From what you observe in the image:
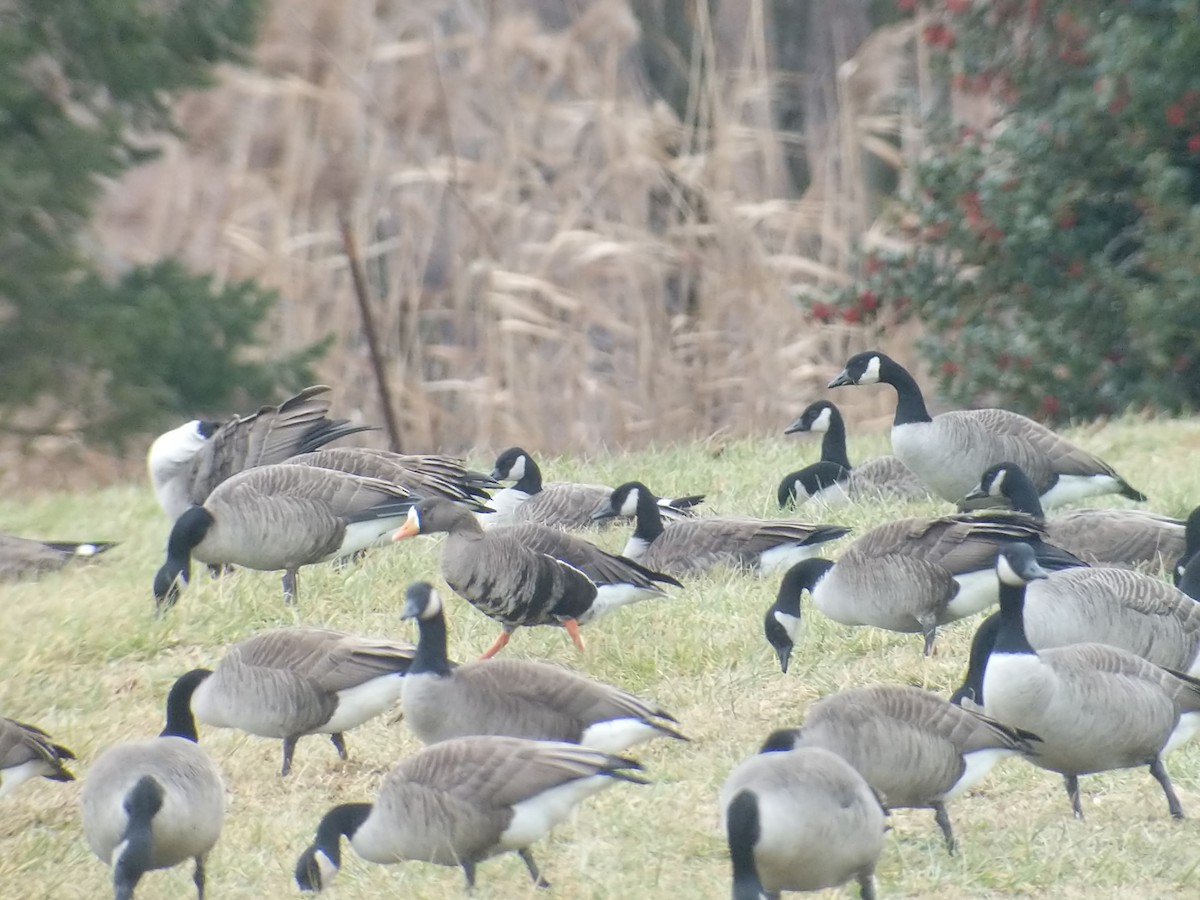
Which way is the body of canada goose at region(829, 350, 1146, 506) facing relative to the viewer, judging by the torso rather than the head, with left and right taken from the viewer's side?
facing to the left of the viewer

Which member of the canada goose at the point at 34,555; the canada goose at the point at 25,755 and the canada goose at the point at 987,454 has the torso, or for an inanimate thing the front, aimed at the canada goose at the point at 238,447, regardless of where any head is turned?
the canada goose at the point at 987,454

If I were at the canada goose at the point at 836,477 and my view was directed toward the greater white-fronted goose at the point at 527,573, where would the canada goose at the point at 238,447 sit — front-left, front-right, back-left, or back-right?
front-right

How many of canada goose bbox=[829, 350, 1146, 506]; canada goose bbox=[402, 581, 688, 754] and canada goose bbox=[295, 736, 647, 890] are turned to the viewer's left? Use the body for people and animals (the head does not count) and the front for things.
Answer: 3

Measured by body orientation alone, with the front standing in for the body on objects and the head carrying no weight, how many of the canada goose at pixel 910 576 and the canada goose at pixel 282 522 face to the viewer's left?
2

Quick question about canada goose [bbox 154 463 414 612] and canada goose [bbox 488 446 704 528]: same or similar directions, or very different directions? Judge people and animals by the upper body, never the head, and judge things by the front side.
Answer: same or similar directions

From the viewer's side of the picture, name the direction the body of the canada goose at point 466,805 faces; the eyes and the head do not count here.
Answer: to the viewer's left

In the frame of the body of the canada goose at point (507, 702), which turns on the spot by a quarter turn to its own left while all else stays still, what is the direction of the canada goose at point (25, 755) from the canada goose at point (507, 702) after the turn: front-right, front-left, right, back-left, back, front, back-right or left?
right

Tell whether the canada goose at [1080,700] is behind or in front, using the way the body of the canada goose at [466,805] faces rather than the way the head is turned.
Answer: behind

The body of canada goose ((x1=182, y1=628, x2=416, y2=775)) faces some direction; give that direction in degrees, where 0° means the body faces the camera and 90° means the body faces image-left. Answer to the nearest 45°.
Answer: approximately 90°

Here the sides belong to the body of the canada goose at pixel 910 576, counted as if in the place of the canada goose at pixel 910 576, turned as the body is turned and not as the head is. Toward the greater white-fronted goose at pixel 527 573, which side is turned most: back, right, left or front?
front

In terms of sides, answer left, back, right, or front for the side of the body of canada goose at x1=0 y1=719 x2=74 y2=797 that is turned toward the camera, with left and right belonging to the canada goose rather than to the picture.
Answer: left

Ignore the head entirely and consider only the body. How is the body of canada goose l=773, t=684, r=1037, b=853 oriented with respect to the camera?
to the viewer's left

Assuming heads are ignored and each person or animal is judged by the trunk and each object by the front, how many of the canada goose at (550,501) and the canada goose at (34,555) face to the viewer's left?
2

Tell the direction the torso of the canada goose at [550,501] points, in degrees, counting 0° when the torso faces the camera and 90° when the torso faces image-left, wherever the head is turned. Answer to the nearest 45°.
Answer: approximately 90°

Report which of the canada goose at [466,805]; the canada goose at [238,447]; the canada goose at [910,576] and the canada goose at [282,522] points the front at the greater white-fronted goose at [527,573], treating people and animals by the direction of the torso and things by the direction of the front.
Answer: the canada goose at [910,576]

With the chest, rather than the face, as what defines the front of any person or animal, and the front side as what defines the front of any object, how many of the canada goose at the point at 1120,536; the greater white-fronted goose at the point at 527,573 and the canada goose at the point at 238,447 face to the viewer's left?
3

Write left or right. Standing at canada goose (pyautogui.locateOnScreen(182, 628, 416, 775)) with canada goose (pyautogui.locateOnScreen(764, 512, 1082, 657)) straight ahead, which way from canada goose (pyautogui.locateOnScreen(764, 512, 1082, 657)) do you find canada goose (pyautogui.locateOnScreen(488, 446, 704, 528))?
left

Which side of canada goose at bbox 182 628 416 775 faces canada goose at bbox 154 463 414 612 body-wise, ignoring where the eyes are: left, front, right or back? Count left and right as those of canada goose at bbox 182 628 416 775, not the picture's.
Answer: right

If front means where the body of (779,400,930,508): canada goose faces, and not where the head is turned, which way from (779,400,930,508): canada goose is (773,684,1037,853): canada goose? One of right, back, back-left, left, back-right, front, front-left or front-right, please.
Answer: left
